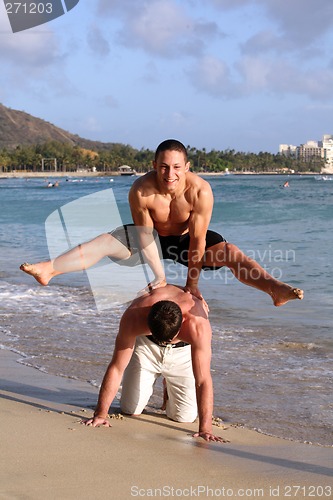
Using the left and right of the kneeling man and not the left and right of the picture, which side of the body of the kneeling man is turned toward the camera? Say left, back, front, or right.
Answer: front

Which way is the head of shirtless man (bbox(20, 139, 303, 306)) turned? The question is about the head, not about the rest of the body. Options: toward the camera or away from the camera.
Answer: toward the camera

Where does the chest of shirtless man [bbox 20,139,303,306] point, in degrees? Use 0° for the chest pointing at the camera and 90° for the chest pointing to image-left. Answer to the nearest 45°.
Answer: approximately 0°
